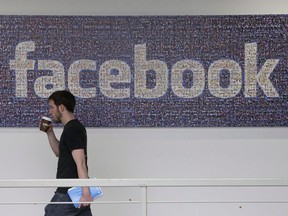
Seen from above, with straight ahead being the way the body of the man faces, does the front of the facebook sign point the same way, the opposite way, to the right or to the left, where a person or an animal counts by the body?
to the left

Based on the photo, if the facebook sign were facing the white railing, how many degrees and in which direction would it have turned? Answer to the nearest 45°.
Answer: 0° — it already faces it

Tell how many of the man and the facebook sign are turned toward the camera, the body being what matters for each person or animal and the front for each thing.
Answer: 1

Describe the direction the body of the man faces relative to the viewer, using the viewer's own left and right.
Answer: facing to the left of the viewer

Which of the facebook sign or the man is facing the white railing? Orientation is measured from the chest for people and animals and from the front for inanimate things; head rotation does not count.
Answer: the facebook sign

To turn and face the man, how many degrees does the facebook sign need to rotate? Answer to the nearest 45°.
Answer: approximately 45° to its right

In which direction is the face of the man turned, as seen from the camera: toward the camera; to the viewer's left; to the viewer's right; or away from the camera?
to the viewer's left

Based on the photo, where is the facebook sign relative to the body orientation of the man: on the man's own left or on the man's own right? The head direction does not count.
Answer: on the man's own right
